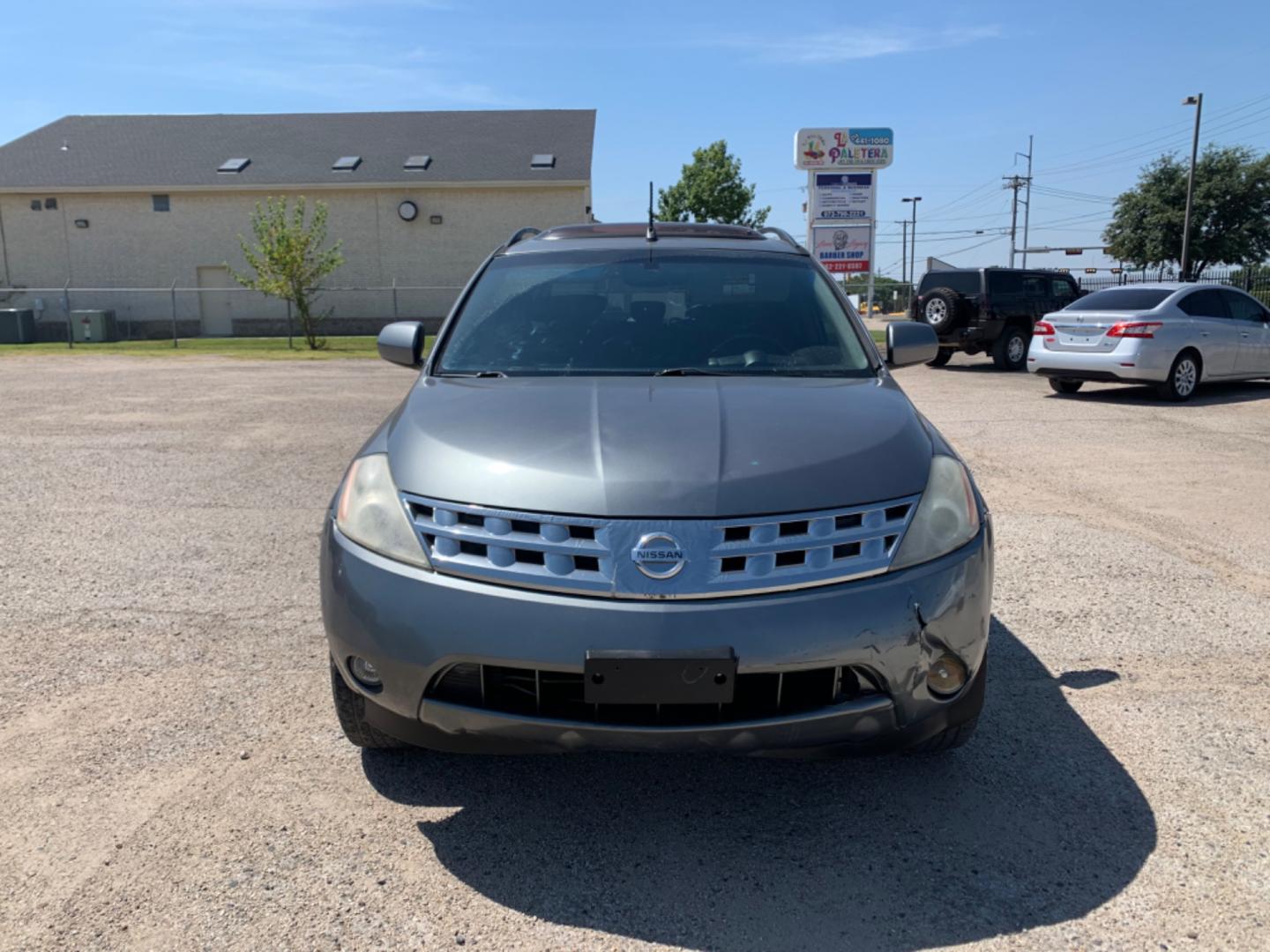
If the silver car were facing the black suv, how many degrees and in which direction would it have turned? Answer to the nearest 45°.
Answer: approximately 90° to its left

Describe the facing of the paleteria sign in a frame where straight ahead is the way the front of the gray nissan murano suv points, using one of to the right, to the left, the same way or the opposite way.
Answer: the same way

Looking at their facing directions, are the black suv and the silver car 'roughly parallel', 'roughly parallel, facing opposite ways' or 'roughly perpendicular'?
roughly parallel

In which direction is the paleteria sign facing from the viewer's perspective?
toward the camera

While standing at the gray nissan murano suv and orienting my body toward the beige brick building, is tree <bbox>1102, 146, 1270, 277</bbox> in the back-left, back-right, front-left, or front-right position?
front-right

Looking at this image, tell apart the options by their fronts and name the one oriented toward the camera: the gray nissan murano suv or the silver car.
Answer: the gray nissan murano suv

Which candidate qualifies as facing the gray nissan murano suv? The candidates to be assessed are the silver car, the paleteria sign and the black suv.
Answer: the paleteria sign

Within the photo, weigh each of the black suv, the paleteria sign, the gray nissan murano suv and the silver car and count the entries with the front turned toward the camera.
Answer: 2

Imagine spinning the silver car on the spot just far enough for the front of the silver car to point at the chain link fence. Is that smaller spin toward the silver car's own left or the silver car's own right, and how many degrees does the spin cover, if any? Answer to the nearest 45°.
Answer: approximately 135° to the silver car's own left

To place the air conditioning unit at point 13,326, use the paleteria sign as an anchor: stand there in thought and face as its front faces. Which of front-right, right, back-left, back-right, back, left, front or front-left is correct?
right

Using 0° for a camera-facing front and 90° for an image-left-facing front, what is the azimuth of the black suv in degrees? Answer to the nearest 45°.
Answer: approximately 225°

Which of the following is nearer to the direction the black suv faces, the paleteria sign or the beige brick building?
the paleteria sign

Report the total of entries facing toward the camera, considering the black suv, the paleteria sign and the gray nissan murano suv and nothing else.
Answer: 2

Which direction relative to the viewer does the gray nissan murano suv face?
toward the camera

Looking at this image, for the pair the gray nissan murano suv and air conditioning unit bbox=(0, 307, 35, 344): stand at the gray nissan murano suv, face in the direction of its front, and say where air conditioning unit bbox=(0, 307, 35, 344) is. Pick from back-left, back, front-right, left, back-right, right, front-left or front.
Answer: back-right
